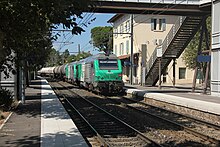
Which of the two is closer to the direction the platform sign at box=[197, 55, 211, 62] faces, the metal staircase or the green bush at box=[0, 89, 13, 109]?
the green bush

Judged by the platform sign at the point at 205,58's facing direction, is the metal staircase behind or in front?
behind

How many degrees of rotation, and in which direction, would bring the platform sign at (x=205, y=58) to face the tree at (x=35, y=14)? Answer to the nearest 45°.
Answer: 0° — it already faces it

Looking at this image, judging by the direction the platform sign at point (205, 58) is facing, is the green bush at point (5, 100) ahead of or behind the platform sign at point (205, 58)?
ahead
